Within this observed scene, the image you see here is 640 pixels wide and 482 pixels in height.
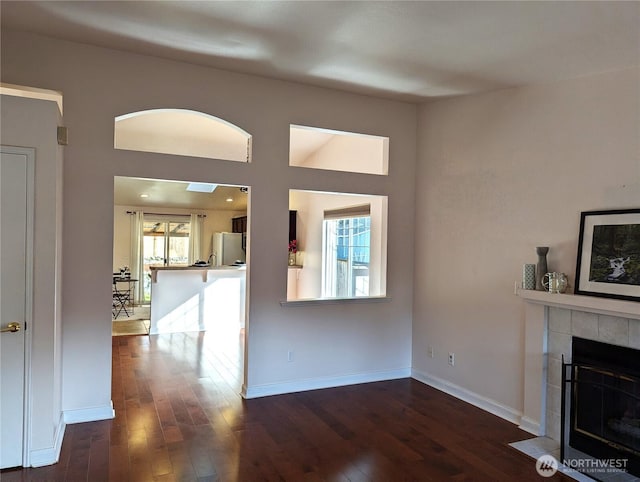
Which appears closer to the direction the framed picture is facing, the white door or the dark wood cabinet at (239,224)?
the white door

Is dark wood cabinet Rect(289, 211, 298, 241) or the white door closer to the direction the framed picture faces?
the white door

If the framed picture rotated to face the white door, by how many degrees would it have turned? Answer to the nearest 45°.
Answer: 0° — it already faces it

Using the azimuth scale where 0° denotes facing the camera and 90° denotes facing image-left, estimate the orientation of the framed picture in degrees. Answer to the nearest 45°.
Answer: approximately 45°

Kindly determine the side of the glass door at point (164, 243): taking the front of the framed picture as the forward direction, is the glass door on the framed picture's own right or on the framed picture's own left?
on the framed picture's own right

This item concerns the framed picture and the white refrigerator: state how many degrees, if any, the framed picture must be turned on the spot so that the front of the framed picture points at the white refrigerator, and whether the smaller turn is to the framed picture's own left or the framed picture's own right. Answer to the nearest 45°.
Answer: approximately 90° to the framed picture's own right

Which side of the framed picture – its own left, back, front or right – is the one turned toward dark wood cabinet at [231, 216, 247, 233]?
right

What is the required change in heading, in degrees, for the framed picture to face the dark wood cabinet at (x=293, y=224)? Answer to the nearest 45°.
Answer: approximately 90° to its right

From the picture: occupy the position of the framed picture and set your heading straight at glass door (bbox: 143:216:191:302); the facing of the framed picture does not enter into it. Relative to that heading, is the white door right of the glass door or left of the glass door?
left
